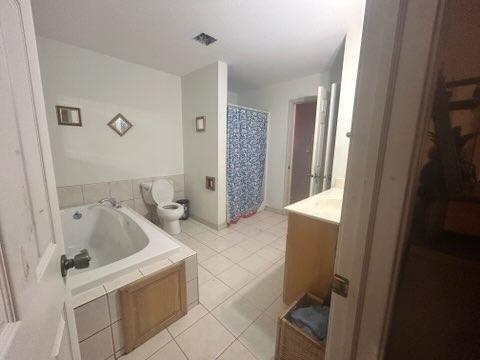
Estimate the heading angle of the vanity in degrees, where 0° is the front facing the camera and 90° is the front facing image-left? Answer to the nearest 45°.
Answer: approximately 135°

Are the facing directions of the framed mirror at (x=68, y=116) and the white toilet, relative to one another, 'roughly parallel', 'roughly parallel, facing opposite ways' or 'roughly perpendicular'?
roughly parallel

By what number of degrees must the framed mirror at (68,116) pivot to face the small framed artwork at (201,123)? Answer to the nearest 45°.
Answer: approximately 45° to its left

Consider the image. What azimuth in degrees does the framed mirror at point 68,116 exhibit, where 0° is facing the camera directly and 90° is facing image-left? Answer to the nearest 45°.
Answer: approximately 315°

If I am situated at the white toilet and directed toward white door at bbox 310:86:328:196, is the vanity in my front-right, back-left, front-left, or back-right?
front-right

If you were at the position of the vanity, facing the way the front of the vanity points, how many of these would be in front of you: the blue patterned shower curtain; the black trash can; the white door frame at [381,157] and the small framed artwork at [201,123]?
3

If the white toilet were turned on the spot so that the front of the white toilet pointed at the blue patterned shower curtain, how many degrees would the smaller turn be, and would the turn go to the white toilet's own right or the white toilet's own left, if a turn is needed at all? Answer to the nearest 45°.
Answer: approximately 45° to the white toilet's own left

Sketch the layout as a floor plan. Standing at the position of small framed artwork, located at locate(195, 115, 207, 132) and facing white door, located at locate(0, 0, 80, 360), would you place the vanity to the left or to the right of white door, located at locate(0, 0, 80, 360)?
left

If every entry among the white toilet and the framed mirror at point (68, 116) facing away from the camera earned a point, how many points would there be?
0

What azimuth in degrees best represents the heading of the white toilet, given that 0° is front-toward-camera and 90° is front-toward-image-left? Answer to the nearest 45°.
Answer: approximately 315°
